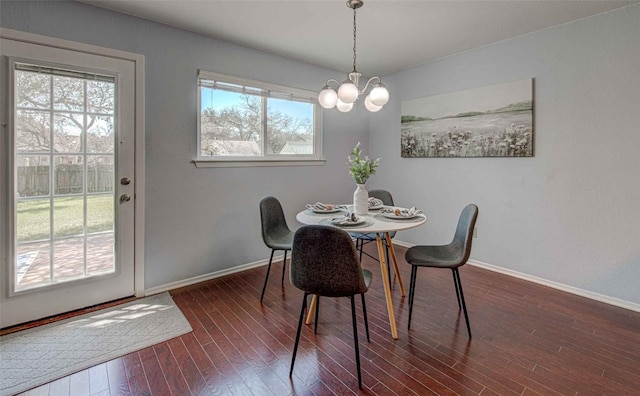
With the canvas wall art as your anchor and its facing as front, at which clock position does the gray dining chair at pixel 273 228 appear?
The gray dining chair is roughly at 12 o'clock from the canvas wall art.

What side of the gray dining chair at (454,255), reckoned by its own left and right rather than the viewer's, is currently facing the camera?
left

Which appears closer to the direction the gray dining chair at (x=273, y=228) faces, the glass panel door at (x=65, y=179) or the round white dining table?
the round white dining table

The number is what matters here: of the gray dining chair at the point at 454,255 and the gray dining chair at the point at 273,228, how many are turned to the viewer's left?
1

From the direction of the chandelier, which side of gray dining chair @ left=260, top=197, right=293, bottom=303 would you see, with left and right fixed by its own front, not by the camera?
front

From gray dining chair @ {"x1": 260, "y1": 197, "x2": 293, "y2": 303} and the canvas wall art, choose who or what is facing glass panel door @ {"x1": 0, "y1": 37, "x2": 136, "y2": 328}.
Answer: the canvas wall art

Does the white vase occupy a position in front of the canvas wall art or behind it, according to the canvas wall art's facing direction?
in front

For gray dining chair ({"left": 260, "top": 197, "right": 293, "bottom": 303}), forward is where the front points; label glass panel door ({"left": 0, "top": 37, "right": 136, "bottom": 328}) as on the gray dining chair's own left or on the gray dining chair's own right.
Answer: on the gray dining chair's own right

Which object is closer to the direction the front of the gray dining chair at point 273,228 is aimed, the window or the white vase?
the white vase

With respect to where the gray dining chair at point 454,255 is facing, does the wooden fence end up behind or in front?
in front

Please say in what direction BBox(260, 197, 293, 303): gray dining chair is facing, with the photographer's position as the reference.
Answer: facing the viewer and to the right of the viewer

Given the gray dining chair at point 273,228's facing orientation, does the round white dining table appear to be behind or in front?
in front
